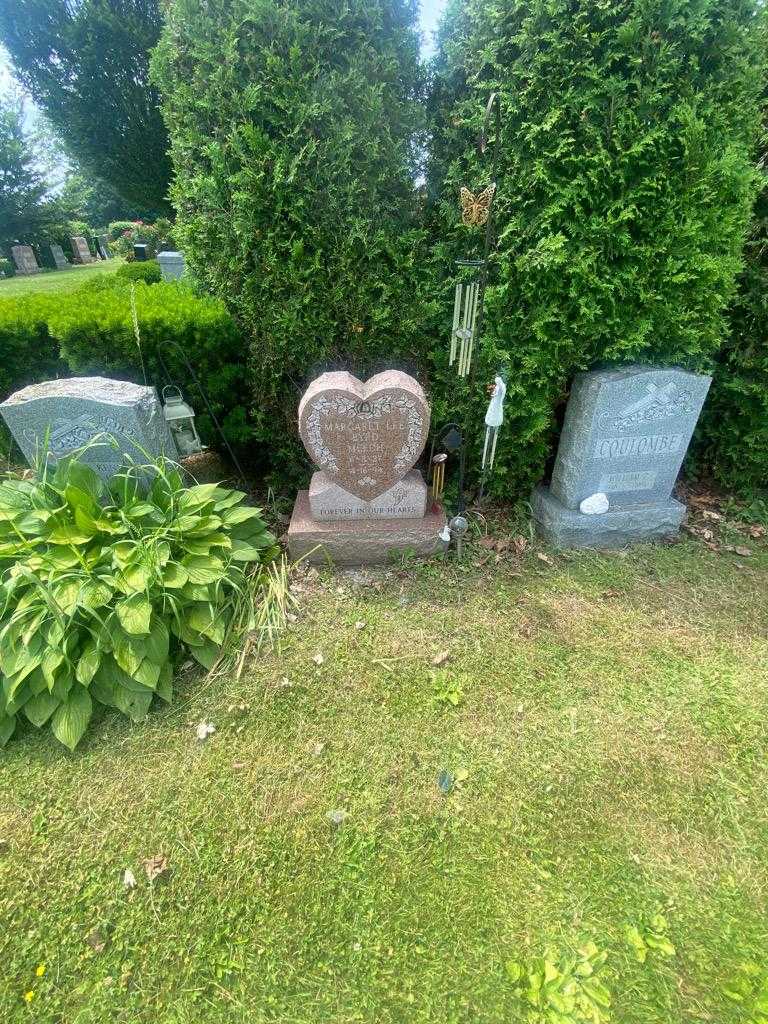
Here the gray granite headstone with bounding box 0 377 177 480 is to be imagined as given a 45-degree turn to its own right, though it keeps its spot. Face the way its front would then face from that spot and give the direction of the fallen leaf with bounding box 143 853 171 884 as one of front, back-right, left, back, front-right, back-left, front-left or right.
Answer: front-left

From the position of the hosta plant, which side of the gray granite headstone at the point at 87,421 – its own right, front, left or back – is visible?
front

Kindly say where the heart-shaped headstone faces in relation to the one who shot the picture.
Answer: facing the viewer

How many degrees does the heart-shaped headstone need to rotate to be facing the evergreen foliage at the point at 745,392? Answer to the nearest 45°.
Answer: approximately 90° to its left

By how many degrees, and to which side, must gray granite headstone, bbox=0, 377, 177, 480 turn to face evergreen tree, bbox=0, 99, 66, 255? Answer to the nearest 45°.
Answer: approximately 180°

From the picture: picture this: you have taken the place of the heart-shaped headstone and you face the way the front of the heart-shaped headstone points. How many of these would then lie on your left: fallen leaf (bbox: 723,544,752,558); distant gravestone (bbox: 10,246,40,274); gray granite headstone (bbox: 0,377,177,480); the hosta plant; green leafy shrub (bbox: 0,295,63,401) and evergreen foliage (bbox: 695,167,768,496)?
2

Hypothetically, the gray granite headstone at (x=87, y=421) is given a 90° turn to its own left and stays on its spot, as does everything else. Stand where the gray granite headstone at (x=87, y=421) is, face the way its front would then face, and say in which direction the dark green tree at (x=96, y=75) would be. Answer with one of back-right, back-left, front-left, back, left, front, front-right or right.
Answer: left

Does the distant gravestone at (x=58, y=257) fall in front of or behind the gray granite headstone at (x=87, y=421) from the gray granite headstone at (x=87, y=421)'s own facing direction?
behind

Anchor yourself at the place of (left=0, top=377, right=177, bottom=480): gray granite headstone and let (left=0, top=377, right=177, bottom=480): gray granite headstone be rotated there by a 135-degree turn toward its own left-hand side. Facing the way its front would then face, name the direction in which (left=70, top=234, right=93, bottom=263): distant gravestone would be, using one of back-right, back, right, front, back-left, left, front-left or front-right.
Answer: front-left

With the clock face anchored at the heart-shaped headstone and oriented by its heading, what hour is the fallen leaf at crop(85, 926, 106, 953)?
The fallen leaf is roughly at 1 o'clock from the heart-shaped headstone.

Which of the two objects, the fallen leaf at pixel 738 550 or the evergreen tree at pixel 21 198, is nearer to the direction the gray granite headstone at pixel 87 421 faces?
the fallen leaf

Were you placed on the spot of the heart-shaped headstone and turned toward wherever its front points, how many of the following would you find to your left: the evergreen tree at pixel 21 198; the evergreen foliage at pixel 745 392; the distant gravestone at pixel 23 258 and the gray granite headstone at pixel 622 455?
2

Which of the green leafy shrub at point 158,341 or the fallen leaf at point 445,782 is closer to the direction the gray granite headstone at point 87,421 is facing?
the fallen leaf

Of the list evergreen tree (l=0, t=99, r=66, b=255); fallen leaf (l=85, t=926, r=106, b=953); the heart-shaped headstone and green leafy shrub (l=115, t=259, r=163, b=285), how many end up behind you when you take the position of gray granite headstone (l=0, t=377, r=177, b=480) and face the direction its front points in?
2

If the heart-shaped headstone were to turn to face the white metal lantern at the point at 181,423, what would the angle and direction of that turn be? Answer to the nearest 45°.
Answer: approximately 90° to its right

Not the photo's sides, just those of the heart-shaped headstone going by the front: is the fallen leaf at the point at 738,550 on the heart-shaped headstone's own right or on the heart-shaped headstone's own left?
on the heart-shaped headstone's own left

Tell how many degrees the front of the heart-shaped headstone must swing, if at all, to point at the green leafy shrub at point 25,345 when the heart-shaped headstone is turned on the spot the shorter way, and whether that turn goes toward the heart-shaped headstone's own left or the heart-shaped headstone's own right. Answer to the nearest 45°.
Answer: approximately 135° to the heart-shaped headstone's own right

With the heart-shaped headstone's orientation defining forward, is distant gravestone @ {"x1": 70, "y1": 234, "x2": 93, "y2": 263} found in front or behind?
behind
